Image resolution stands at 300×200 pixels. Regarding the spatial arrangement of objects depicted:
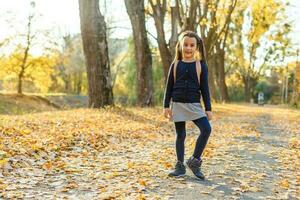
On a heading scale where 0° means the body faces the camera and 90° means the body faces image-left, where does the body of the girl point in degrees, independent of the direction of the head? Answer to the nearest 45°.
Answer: approximately 0°

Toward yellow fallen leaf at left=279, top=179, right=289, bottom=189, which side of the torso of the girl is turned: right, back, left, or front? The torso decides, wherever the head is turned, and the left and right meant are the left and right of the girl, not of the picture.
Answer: left

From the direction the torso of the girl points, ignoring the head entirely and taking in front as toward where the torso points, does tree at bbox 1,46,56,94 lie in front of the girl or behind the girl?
behind
